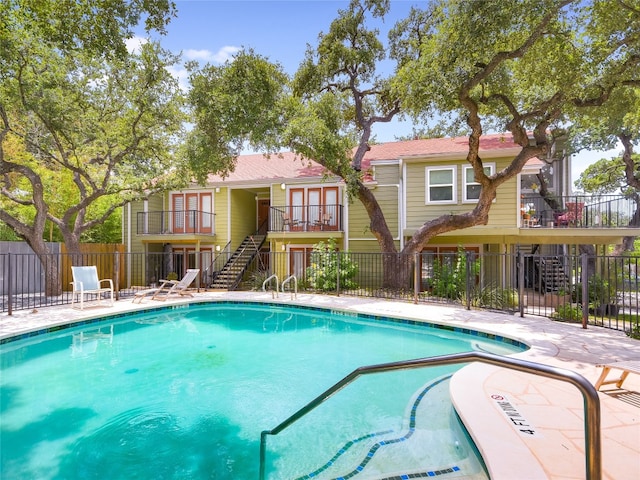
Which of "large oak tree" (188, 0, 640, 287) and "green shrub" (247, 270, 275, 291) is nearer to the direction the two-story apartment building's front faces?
the large oak tree

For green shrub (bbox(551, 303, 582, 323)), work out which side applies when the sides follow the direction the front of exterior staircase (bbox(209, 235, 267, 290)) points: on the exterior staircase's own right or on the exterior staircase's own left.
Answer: on the exterior staircase's own left

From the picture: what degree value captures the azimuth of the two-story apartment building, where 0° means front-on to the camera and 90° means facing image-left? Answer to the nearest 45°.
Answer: approximately 0°

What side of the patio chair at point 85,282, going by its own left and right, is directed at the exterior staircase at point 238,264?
left

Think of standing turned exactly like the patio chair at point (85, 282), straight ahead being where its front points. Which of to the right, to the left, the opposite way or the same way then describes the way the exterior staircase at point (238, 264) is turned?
to the right

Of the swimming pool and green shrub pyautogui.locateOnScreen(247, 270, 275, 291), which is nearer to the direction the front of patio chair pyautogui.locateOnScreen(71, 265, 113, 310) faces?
the swimming pool

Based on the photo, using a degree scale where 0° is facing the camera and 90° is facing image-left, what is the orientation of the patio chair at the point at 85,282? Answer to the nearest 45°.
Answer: approximately 315°
